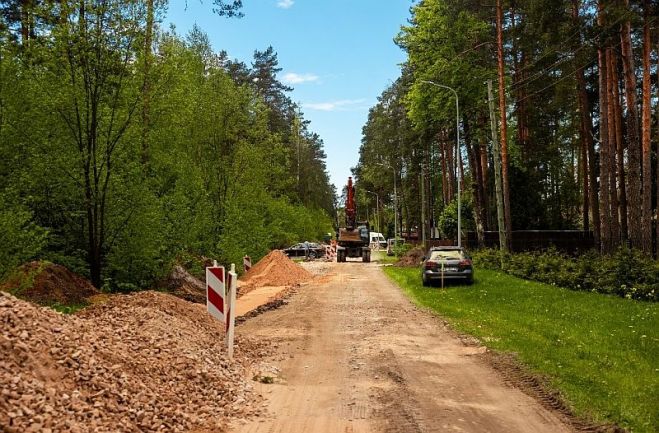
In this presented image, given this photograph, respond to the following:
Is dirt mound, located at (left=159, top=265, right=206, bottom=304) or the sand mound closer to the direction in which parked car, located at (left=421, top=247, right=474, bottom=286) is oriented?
the sand mound

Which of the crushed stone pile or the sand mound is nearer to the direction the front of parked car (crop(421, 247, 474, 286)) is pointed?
the sand mound

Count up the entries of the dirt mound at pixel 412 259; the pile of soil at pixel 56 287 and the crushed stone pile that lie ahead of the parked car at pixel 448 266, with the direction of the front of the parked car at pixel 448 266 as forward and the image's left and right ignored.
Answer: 1

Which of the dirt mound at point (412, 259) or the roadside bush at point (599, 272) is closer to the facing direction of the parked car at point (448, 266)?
the dirt mound

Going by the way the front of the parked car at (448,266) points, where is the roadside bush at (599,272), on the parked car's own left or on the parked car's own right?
on the parked car's own right

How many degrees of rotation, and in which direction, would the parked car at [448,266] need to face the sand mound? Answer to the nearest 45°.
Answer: approximately 45° to its left

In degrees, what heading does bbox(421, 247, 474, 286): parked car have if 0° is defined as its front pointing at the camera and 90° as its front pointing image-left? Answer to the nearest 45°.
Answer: approximately 180°

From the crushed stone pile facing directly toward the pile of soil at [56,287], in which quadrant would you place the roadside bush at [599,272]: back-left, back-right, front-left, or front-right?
front-right

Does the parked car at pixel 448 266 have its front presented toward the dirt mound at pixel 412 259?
yes

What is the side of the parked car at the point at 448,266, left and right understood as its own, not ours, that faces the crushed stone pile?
back

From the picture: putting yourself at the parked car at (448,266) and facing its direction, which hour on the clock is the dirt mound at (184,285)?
The dirt mound is roughly at 8 o'clock from the parked car.

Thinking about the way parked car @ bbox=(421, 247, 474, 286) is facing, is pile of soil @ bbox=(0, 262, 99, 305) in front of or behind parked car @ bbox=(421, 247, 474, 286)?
behind

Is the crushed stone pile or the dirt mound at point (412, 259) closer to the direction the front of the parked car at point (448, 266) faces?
the dirt mound

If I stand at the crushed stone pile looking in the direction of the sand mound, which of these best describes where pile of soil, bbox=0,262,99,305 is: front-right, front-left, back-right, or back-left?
front-left
